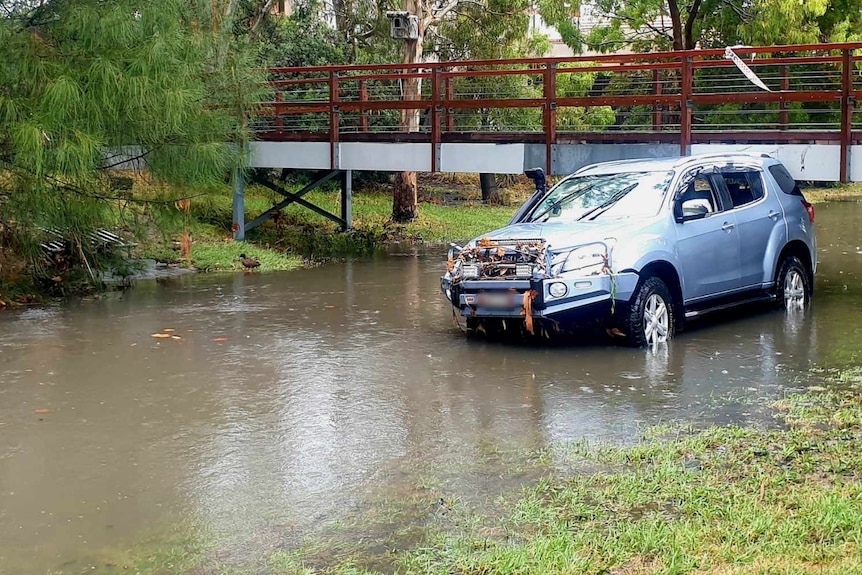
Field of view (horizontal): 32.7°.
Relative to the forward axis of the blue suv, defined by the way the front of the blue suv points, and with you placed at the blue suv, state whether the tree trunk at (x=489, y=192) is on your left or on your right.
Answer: on your right

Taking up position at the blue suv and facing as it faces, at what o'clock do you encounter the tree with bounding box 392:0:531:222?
The tree is roughly at 4 o'clock from the blue suv.

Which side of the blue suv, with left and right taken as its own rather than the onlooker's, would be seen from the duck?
right

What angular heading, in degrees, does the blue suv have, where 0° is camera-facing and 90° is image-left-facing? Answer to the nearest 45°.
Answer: approximately 45°
